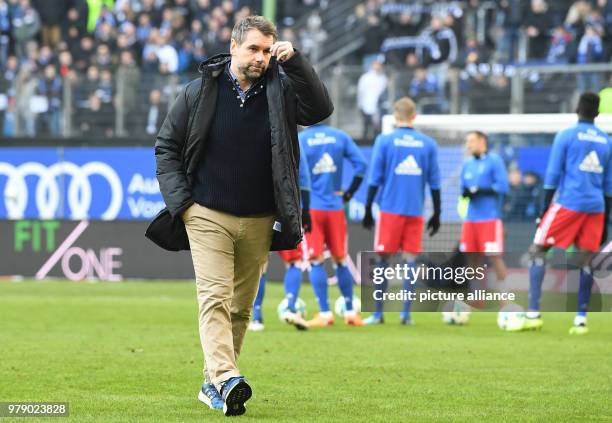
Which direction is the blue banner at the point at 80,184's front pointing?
toward the camera

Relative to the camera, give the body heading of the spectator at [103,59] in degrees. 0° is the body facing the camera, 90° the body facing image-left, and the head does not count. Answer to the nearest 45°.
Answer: approximately 0°

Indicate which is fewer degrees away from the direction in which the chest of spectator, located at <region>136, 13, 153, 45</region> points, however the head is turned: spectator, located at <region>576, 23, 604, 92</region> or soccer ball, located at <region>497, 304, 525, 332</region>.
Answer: the soccer ball

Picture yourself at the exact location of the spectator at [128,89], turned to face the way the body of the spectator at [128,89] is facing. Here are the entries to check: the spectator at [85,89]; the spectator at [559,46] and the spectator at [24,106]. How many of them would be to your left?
1

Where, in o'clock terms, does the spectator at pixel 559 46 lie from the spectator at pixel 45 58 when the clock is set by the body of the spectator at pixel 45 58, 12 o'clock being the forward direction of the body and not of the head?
the spectator at pixel 559 46 is roughly at 10 o'clock from the spectator at pixel 45 58.

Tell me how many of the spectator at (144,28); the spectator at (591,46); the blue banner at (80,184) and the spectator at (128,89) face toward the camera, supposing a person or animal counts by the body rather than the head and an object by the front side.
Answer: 4

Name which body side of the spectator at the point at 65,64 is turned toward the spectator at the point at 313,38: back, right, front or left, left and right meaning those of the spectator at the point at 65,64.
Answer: left

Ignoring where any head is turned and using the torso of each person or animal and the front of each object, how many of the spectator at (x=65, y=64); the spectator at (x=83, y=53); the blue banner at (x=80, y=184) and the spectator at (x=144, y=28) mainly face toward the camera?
4

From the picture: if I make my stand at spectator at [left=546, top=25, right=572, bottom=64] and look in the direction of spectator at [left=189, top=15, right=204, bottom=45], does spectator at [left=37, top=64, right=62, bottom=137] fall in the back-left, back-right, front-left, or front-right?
front-left

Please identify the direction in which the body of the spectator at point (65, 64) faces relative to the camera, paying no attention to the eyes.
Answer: toward the camera

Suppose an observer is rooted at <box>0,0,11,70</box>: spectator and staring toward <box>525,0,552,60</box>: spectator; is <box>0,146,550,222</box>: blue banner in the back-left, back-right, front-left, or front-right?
front-right

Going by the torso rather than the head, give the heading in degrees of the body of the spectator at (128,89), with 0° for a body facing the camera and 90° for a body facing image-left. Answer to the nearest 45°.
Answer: approximately 0°

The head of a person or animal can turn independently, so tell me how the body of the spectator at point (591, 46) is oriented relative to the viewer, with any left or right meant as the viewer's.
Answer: facing the viewer

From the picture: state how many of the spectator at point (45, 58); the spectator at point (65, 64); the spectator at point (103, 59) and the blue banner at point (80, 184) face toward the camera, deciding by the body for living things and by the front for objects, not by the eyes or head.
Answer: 4

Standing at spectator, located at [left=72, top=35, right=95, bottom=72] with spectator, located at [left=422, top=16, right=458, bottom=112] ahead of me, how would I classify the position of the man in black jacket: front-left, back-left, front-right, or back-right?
front-right

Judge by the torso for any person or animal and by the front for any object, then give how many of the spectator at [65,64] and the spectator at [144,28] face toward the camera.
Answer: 2
